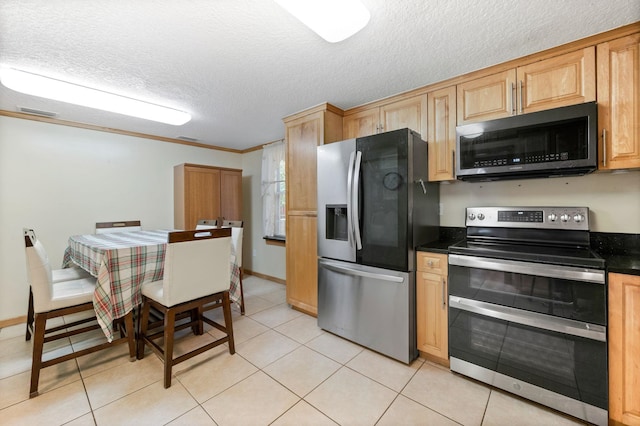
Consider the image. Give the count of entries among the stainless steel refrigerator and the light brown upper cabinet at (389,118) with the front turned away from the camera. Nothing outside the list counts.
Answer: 0

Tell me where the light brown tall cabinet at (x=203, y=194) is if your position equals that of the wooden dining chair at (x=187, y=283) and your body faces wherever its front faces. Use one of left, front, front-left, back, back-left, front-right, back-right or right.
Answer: front-right

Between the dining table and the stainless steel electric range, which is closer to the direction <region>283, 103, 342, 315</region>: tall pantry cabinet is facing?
the dining table

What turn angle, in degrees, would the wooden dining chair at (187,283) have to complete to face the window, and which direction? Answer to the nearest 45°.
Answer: approximately 90° to its right

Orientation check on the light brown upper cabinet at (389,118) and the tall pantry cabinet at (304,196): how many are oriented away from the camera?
0

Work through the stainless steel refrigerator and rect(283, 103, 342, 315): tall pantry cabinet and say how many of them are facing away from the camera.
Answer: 0

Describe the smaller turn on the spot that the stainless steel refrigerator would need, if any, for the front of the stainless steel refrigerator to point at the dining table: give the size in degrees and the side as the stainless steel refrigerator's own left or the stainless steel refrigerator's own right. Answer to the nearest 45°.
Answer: approximately 45° to the stainless steel refrigerator's own right

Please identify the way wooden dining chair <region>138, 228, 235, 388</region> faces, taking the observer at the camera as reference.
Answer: facing away from the viewer and to the left of the viewer

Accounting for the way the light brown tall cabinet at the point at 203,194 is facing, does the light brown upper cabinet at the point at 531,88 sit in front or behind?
in front

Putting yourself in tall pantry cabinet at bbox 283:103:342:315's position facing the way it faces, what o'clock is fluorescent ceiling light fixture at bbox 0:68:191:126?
The fluorescent ceiling light fixture is roughly at 1 o'clock from the tall pantry cabinet.
